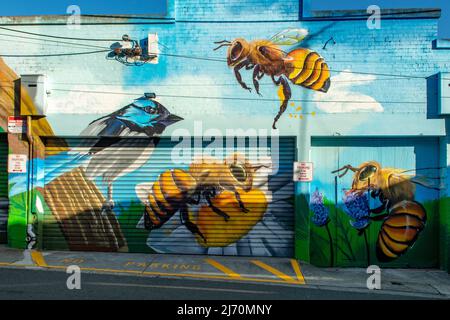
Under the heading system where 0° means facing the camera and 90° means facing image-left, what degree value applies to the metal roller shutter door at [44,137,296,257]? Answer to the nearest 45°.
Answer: approximately 0°

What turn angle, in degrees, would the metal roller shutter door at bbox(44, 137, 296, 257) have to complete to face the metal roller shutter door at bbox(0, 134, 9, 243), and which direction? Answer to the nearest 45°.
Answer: approximately 90° to its right
